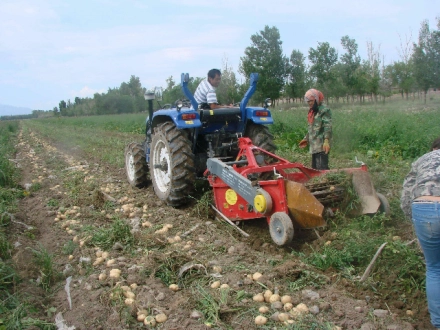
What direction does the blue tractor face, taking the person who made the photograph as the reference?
facing away from the viewer and to the left of the viewer

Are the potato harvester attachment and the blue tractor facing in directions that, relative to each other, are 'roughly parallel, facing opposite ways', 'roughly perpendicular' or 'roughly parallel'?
roughly parallel

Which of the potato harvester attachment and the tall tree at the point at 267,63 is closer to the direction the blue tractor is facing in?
the tall tree

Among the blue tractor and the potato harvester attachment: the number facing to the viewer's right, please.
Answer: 0

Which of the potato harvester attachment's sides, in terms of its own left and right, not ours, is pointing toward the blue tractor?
front

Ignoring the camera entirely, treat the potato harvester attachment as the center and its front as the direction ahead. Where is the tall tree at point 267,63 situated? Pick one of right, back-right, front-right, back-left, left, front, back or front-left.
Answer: front-right

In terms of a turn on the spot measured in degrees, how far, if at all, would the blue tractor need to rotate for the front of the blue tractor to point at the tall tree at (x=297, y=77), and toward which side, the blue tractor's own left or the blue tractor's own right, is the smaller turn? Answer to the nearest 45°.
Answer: approximately 45° to the blue tractor's own right

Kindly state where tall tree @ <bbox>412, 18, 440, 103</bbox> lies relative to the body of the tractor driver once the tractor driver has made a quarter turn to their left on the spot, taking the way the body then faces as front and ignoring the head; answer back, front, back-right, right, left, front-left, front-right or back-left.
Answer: front-right

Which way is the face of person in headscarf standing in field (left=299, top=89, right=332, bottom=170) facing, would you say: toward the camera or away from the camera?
toward the camera

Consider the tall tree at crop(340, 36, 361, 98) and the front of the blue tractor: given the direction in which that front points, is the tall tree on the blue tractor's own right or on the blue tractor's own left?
on the blue tractor's own right

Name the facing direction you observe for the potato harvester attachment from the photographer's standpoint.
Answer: facing away from the viewer and to the left of the viewer
